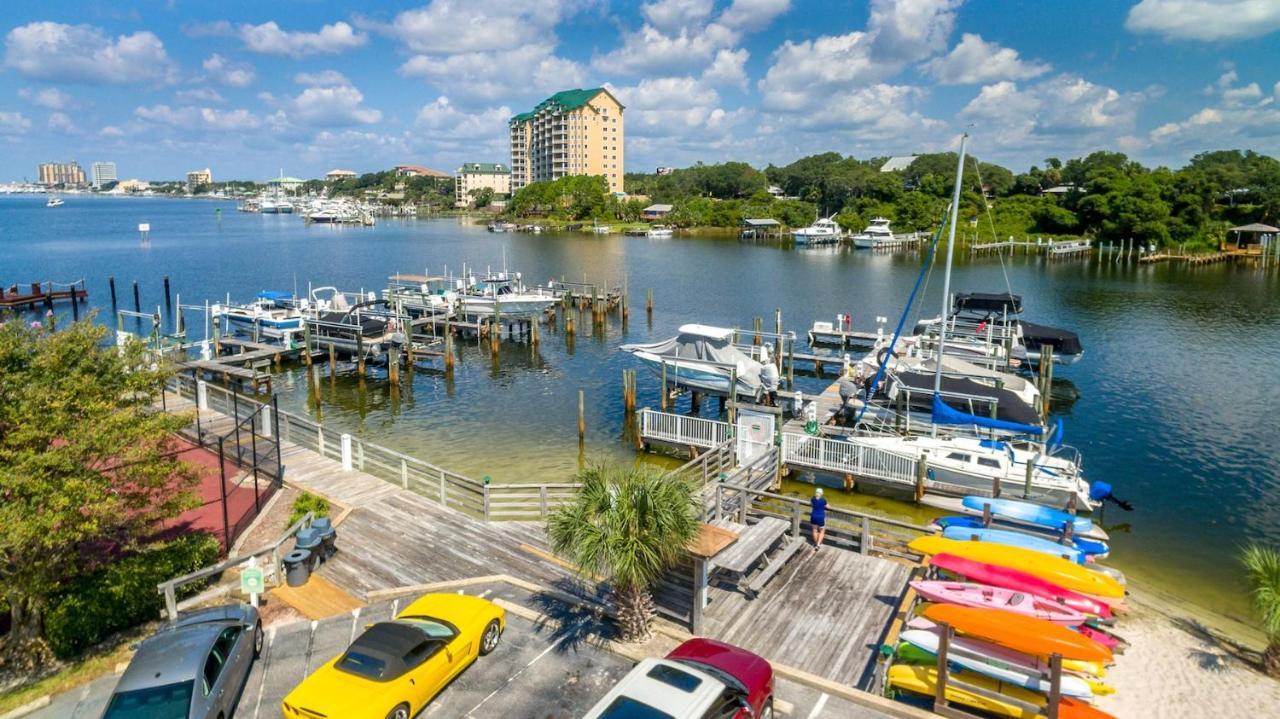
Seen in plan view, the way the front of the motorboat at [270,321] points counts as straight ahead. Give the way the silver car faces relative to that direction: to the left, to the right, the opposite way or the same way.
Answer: to the right

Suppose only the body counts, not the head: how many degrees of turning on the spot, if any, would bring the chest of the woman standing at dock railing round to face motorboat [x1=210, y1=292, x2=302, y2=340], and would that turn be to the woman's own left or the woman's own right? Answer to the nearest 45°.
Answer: approximately 45° to the woman's own left

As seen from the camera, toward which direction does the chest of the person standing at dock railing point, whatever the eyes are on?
away from the camera

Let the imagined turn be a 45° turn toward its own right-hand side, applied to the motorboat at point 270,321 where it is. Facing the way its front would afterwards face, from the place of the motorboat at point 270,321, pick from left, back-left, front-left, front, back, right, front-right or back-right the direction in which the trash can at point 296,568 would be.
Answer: back

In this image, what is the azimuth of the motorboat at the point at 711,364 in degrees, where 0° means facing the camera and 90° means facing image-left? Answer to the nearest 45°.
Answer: approximately 135°

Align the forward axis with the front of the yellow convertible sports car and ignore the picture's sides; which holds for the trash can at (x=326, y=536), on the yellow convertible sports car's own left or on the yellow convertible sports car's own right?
on the yellow convertible sports car's own left

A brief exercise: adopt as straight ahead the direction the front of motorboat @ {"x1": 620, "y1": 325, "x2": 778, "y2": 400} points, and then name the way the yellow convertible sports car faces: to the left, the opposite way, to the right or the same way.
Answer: to the right

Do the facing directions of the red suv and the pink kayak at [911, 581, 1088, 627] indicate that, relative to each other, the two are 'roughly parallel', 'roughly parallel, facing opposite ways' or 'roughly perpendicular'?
roughly perpendicular

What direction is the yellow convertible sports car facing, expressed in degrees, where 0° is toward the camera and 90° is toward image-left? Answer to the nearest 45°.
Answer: approximately 225°

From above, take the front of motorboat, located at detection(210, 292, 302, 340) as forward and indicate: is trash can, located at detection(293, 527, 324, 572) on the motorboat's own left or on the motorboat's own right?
on the motorboat's own left

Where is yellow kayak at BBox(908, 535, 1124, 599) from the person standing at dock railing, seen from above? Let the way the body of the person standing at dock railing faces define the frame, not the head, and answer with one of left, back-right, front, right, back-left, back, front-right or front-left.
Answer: back-right

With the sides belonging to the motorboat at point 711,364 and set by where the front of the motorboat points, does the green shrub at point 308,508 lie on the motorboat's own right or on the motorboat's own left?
on the motorboat's own left
